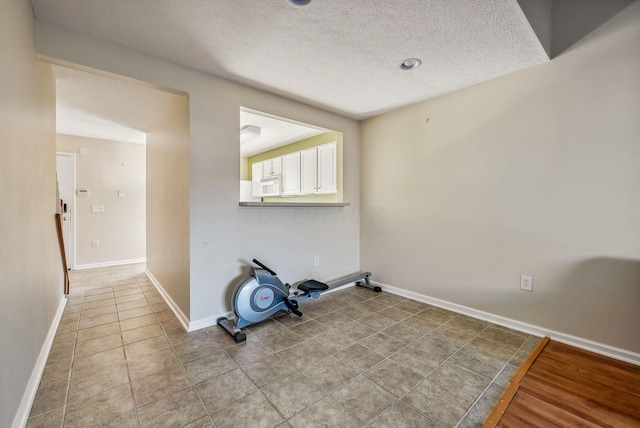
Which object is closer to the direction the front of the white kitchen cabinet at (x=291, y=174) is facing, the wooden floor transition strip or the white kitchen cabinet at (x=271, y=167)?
the wooden floor transition strip

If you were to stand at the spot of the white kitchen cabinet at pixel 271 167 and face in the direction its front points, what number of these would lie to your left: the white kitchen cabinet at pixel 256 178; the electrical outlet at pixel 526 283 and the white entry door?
1

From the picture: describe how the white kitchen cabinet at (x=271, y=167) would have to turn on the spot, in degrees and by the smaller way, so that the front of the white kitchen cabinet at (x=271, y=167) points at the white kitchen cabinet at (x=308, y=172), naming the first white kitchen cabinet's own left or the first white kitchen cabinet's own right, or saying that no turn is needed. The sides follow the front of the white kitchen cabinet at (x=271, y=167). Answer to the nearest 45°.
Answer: approximately 90° to the first white kitchen cabinet's own left

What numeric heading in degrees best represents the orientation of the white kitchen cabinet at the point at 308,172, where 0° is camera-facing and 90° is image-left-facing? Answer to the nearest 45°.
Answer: approximately 45°

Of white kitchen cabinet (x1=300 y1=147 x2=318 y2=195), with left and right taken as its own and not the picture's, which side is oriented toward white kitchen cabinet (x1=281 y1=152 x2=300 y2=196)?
right

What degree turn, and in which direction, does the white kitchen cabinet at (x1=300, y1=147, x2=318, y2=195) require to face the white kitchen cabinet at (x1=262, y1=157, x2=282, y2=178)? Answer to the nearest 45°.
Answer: approximately 90° to its right

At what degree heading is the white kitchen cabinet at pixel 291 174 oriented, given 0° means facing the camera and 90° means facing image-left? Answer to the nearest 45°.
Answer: approximately 45°

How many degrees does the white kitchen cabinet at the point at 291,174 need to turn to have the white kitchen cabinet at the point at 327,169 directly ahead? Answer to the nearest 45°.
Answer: approximately 90° to its left

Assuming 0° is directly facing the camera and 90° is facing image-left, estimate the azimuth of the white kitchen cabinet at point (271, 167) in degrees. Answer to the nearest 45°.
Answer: approximately 45°

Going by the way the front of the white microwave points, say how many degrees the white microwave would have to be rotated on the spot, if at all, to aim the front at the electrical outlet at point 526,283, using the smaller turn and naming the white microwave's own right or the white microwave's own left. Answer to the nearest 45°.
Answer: approximately 90° to the white microwave's own left

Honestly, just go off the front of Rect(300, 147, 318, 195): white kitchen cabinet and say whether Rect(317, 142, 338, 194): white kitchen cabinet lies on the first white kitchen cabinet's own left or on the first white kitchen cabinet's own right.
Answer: on the first white kitchen cabinet's own left
